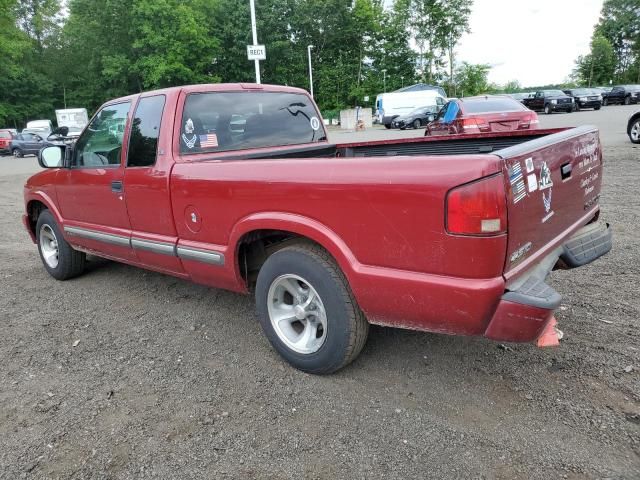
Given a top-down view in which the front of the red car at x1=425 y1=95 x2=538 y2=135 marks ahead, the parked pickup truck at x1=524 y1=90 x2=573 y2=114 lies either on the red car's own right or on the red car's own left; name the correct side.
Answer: on the red car's own right

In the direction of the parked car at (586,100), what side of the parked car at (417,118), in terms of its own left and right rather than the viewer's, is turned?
back

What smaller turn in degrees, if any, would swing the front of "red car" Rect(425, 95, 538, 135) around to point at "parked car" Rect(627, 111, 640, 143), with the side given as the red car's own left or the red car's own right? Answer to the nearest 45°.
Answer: approximately 90° to the red car's own right

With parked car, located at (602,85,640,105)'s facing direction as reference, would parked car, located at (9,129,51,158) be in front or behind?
in front

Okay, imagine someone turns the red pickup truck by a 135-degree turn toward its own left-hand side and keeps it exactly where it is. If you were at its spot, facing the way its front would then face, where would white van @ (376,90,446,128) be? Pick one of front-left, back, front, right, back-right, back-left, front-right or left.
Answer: back

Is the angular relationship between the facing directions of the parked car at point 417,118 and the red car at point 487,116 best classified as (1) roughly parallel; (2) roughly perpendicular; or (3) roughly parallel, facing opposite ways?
roughly perpendicular

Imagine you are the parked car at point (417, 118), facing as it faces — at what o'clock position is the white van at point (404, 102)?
The white van is roughly at 4 o'clock from the parked car.

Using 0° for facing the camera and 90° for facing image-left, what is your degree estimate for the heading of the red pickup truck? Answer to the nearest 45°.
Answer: approximately 135°

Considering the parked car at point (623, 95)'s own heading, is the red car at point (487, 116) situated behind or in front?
in front

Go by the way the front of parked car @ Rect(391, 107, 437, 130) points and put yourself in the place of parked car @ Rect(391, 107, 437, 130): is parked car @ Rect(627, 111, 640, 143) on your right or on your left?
on your left

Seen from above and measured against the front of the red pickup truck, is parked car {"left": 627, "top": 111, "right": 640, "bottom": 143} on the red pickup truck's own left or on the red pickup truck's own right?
on the red pickup truck's own right

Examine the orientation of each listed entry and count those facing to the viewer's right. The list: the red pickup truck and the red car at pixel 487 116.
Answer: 0
